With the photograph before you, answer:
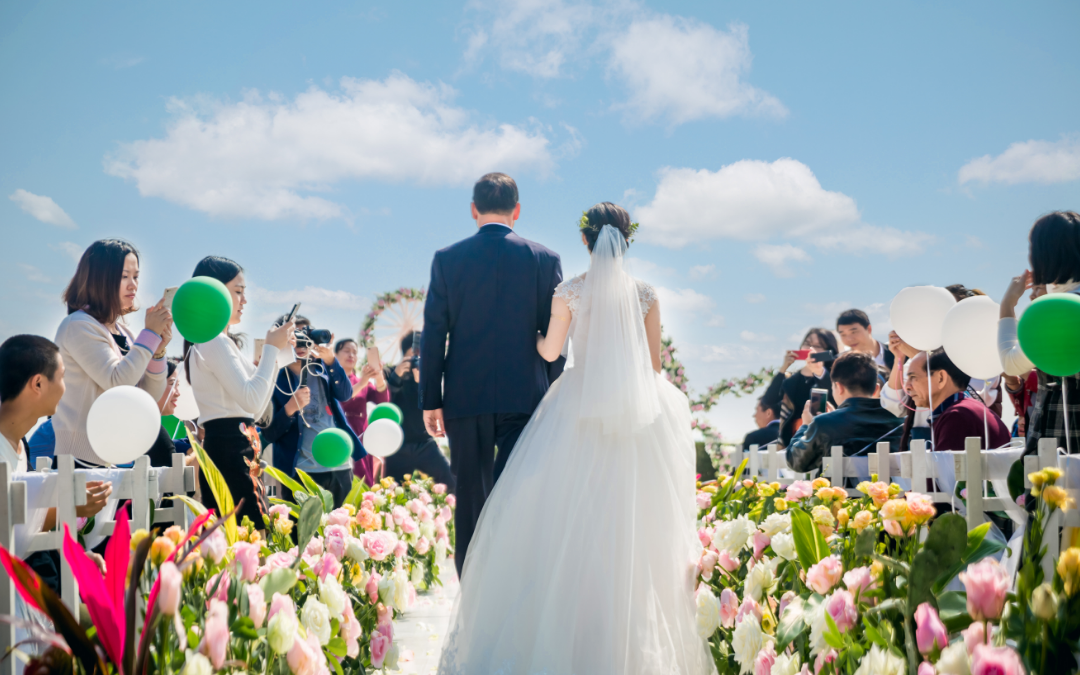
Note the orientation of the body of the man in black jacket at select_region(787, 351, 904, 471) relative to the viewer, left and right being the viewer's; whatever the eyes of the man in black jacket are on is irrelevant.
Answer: facing away from the viewer and to the left of the viewer

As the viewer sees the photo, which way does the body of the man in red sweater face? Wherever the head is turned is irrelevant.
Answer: to the viewer's left

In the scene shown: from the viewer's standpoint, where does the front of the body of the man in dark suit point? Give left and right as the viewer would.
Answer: facing away from the viewer

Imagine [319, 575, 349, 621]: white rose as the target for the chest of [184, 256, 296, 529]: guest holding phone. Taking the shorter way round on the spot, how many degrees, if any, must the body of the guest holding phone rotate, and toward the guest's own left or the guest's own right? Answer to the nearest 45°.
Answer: approximately 90° to the guest's own right

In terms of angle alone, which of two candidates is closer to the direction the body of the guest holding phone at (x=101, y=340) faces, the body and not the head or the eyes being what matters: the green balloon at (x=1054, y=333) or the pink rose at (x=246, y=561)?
the green balloon

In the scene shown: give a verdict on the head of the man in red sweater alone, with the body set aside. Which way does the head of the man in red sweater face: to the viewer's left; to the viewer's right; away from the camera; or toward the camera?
to the viewer's left

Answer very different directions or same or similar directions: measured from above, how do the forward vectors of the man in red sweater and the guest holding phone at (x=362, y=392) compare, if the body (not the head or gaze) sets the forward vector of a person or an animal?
very different directions

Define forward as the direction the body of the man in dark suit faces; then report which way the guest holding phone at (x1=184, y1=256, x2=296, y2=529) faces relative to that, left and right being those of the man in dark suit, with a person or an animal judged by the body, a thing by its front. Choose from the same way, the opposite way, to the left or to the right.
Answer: to the right

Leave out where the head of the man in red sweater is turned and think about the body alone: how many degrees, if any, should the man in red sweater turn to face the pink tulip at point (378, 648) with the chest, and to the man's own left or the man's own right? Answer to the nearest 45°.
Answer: approximately 45° to the man's own left

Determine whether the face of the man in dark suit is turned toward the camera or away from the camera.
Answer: away from the camera

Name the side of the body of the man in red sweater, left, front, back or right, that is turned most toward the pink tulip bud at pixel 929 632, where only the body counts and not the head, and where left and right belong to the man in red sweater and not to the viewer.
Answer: left

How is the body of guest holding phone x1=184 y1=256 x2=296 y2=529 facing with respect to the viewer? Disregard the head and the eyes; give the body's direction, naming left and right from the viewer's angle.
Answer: facing to the right of the viewer

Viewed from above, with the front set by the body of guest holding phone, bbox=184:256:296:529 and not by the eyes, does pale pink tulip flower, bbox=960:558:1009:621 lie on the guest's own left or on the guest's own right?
on the guest's own right
